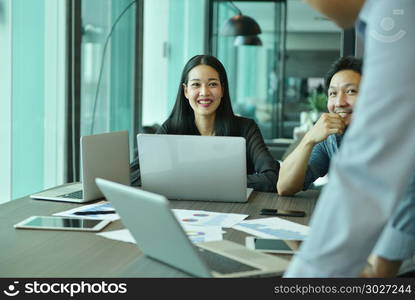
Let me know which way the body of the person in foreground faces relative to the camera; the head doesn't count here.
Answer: to the viewer's left

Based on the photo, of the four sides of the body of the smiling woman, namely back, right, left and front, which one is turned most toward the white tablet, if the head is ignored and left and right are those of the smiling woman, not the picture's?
front

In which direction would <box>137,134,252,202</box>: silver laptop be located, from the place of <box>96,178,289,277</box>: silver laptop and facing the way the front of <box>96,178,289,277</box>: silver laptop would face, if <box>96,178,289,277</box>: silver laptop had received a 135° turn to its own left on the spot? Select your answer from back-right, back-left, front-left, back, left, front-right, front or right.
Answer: right

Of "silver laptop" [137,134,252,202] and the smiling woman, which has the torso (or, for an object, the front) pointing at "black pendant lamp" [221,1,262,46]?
the silver laptop

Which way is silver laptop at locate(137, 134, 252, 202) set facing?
away from the camera

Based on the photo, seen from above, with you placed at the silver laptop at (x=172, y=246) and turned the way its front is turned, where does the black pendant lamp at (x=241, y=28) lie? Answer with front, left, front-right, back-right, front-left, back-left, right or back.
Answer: front-left

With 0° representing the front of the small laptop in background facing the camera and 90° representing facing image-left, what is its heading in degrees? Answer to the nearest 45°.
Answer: approximately 135°

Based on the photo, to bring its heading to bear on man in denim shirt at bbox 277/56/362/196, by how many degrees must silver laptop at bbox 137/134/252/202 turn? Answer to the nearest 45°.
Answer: approximately 45° to its right

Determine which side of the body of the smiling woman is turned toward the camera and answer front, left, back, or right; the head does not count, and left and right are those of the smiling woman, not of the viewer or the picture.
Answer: front

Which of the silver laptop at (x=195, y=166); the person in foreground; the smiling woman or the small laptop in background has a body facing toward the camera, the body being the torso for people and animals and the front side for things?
the smiling woman

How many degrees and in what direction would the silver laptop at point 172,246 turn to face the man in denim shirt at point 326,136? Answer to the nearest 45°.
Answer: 0° — it already faces them

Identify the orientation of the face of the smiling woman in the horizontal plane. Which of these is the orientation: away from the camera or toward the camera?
toward the camera

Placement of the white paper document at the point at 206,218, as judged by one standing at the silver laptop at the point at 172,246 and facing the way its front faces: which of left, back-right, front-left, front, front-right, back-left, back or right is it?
front-left

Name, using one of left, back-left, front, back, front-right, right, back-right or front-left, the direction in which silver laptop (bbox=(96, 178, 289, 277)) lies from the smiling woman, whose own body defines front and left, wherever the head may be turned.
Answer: front
